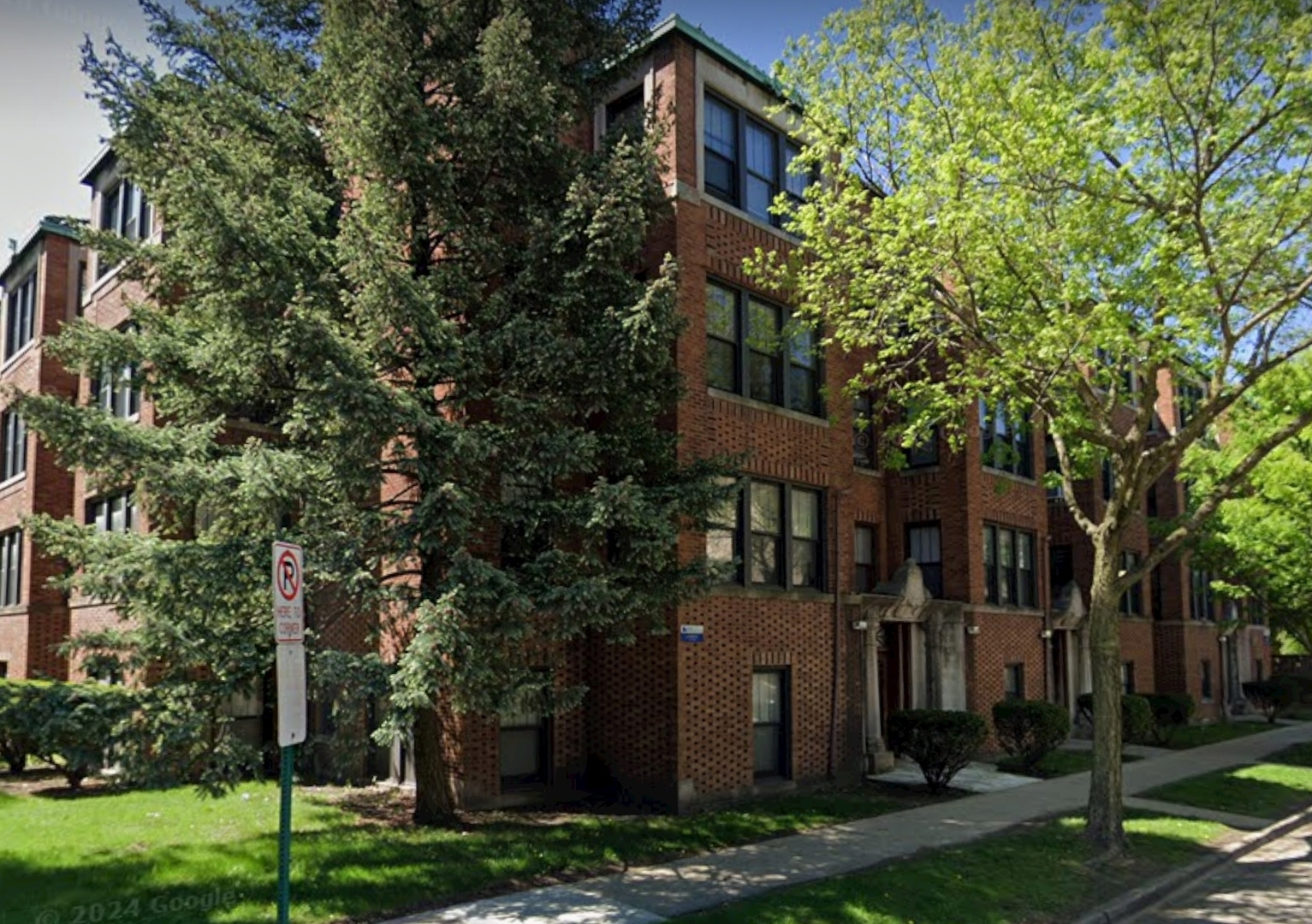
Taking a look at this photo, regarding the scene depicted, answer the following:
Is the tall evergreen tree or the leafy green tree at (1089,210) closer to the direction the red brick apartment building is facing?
the leafy green tree

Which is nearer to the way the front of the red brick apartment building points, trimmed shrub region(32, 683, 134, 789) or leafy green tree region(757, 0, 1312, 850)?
the leafy green tree

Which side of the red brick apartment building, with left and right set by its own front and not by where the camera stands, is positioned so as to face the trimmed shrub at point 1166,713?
left

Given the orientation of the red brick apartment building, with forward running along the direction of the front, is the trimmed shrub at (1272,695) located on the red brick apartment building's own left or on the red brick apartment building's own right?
on the red brick apartment building's own left

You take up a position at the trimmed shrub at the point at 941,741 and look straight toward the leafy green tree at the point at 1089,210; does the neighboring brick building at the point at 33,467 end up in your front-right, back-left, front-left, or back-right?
back-right

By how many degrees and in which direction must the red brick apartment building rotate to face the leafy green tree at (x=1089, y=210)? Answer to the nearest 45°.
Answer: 0° — it already faces it

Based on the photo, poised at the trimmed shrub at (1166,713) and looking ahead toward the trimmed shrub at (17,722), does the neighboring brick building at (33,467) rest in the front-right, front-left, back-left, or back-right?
front-right

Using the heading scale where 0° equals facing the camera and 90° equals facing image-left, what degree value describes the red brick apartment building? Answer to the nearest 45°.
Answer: approximately 315°

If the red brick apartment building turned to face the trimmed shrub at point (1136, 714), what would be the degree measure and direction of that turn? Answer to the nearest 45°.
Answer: approximately 90° to its left
